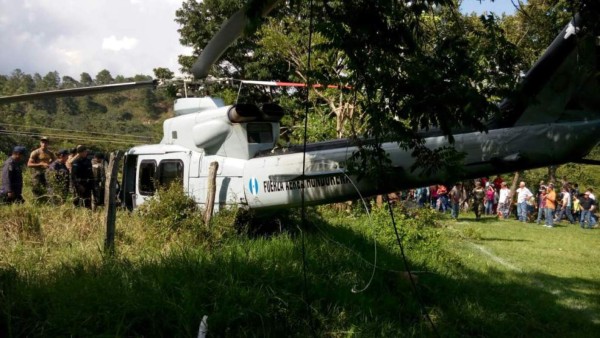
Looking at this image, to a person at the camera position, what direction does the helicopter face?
facing away from the viewer and to the left of the viewer

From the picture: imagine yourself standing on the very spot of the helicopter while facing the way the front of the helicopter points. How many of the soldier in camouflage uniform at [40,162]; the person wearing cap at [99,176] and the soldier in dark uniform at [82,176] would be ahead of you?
3

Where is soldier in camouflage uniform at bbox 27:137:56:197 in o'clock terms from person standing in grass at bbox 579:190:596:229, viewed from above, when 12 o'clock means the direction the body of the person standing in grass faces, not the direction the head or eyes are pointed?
The soldier in camouflage uniform is roughly at 1 o'clock from the person standing in grass.

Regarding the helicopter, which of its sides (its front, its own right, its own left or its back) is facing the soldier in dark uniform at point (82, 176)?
front

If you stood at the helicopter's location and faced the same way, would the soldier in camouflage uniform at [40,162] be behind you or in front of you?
in front
